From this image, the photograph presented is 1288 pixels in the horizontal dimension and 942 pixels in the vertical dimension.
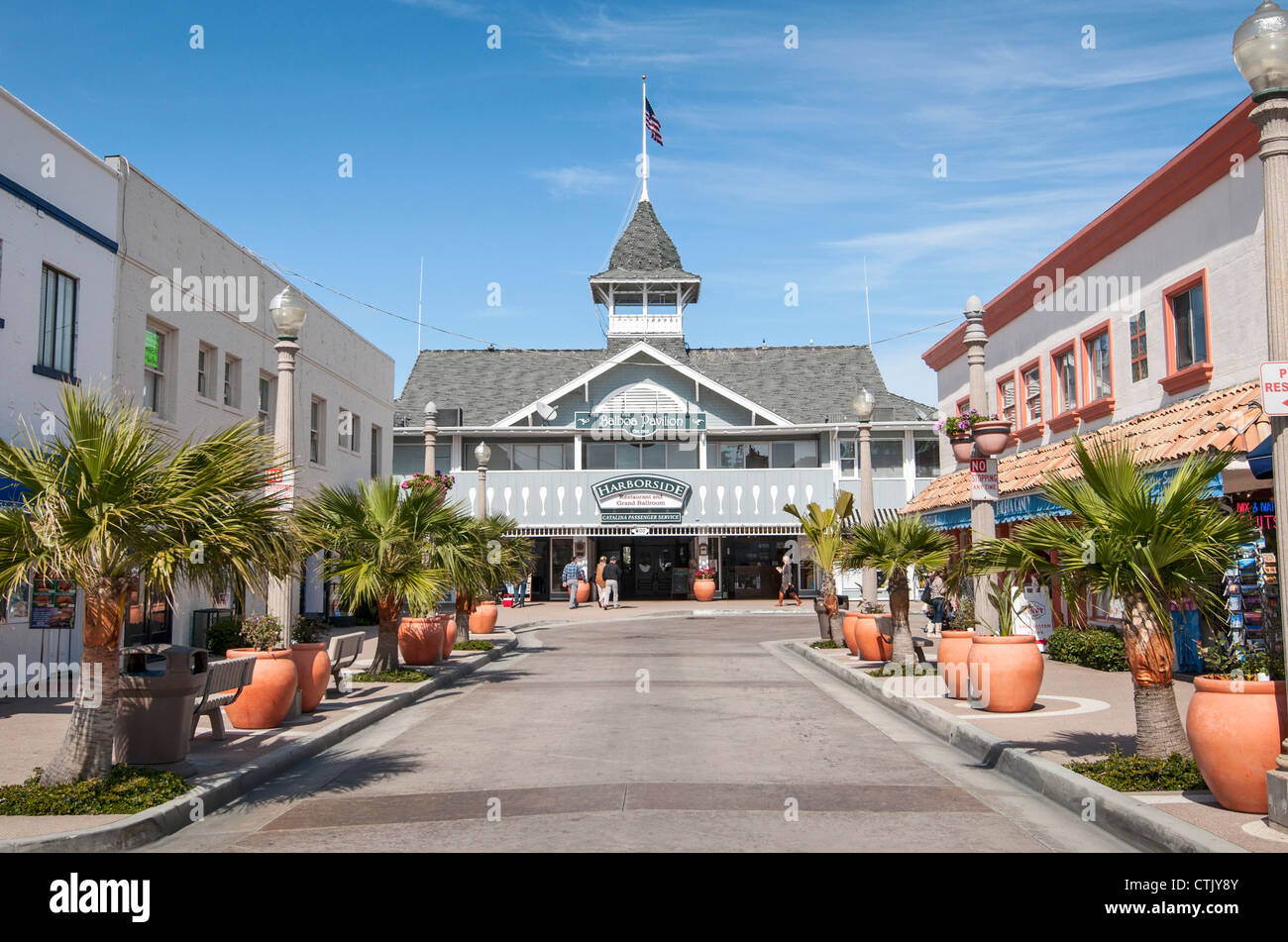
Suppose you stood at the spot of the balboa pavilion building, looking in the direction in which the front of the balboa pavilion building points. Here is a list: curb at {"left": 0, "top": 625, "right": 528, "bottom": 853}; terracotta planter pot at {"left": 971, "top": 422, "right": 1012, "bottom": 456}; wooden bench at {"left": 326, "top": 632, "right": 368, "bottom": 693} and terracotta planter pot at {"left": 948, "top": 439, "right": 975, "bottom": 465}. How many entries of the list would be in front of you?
4

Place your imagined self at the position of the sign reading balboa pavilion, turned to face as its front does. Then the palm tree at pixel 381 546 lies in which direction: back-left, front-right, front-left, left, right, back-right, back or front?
front

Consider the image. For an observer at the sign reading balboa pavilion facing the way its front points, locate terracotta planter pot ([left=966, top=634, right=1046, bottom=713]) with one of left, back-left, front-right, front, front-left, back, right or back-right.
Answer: front

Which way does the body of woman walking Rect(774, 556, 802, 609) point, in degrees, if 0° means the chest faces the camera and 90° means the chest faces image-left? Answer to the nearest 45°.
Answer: approximately 90°

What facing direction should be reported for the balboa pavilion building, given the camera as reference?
facing the viewer

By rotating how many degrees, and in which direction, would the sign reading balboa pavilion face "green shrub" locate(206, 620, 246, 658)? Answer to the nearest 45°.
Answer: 0° — it already faces it

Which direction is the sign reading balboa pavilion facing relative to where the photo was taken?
toward the camera

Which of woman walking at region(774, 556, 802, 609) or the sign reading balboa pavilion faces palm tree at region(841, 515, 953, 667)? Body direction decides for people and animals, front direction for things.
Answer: the sign reading balboa pavilion

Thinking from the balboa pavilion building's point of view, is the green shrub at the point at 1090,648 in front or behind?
in front

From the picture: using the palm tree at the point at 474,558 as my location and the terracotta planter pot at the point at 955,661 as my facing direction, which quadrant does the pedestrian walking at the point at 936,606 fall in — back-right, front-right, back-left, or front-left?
front-left
